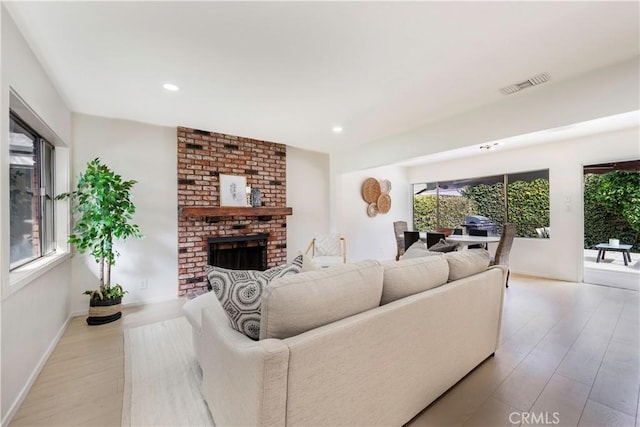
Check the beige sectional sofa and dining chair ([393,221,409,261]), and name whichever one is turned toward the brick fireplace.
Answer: the beige sectional sofa

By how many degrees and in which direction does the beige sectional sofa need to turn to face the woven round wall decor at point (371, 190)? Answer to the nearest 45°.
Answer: approximately 45° to its right

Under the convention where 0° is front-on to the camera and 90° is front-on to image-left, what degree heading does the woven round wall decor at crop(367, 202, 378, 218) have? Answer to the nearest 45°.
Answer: approximately 315°

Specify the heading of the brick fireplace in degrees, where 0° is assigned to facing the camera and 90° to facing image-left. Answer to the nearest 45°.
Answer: approximately 315°

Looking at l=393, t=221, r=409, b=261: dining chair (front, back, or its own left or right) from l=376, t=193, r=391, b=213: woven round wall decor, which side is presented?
back

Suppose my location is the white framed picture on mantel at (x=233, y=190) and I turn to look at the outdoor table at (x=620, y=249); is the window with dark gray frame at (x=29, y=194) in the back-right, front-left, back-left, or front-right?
back-right

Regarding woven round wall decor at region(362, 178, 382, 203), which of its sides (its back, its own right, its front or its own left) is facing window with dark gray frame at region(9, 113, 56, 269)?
right
